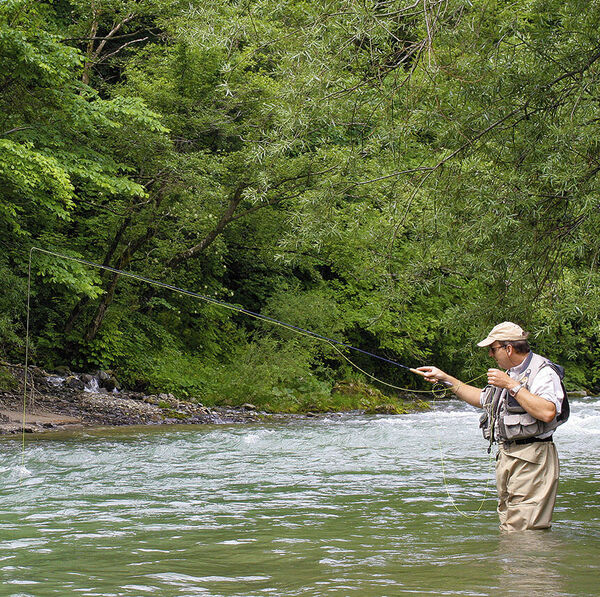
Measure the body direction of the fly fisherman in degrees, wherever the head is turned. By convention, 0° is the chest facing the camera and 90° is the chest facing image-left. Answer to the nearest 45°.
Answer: approximately 90°

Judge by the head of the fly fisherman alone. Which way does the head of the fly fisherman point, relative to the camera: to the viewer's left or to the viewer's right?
to the viewer's left
